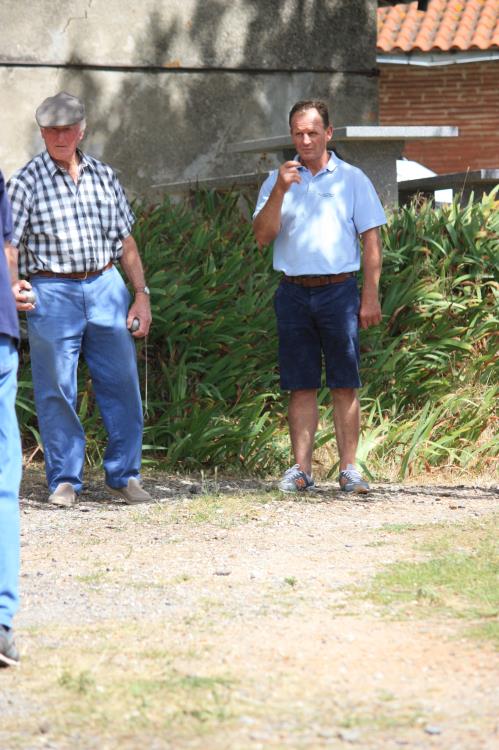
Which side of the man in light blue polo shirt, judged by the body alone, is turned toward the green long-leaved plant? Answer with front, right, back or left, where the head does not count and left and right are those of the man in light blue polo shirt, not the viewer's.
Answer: back

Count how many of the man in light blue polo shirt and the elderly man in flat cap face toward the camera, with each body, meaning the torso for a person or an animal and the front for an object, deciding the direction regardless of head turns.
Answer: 2

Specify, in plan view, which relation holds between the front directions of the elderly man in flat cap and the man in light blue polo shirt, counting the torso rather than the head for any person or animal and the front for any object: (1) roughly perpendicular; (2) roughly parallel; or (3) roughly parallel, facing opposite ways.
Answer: roughly parallel

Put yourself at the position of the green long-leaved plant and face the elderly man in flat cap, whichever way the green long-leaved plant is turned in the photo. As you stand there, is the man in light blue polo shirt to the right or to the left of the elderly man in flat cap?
left

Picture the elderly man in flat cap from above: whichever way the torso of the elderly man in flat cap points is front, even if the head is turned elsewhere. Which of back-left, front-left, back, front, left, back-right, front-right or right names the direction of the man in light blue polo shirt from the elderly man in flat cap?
left

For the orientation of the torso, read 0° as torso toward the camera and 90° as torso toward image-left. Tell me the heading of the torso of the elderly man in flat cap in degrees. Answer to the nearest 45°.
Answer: approximately 0°

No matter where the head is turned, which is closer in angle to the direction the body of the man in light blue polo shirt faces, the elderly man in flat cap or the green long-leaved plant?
the elderly man in flat cap

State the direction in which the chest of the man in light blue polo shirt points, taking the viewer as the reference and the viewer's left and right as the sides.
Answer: facing the viewer
